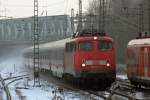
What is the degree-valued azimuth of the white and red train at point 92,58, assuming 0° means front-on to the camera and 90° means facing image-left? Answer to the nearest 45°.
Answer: approximately 315°

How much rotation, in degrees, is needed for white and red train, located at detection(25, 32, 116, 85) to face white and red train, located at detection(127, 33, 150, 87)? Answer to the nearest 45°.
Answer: approximately 45° to its left
